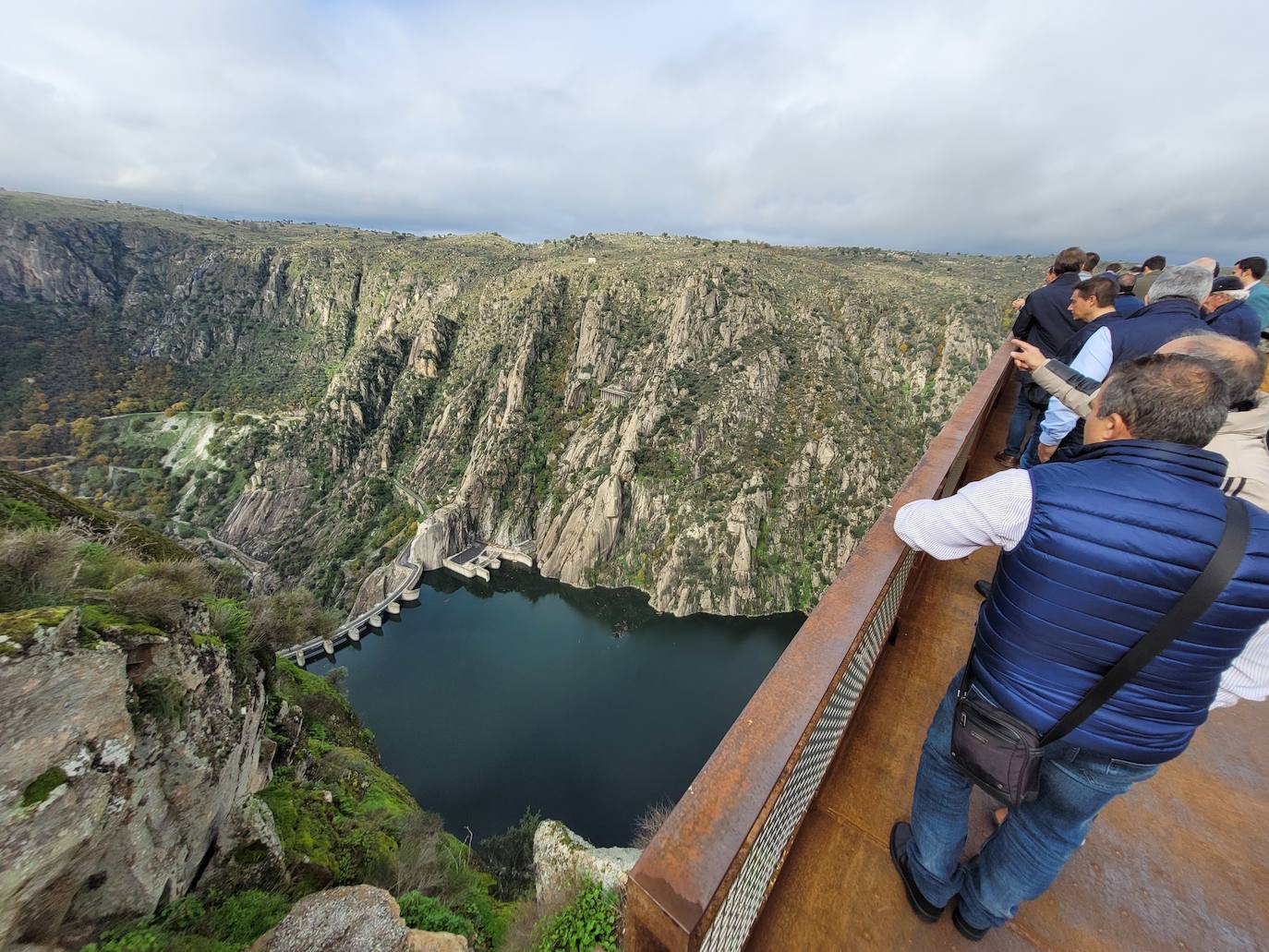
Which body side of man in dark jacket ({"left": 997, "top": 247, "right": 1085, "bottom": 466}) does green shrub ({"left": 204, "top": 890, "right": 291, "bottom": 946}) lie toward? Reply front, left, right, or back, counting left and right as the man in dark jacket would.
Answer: left

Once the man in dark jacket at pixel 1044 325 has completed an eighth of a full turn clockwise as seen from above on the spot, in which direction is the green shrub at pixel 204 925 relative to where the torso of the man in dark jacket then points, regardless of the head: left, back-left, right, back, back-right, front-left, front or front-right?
back-left

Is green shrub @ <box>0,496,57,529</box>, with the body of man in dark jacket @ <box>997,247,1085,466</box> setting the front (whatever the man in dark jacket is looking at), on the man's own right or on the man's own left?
on the man's own left

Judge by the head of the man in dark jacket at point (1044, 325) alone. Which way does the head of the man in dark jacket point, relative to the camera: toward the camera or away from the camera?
away from the camera

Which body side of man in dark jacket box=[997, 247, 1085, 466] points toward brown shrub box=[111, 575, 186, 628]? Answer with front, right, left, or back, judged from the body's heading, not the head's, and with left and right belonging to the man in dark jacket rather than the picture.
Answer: left

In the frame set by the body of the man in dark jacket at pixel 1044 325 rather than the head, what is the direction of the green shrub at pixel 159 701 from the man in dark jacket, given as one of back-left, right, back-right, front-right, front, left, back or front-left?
left

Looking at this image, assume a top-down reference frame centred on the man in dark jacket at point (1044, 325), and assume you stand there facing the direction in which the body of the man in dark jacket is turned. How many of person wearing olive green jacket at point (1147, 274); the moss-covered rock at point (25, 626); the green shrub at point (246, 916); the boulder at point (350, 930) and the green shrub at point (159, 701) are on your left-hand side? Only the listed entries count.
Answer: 4

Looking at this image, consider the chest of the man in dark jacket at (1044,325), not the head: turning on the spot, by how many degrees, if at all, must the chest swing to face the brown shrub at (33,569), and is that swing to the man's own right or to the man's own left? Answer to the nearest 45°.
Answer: approximately 90° to the man's own left

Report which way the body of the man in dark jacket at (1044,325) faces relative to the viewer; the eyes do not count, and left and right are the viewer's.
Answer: facing away from the viewer and to the left of the viewer

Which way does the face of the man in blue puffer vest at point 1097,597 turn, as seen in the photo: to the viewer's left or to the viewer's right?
to the viewer's left

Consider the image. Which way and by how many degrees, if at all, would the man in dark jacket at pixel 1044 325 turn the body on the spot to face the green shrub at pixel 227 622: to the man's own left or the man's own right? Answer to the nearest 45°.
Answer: approximately 90° to the man's own left
